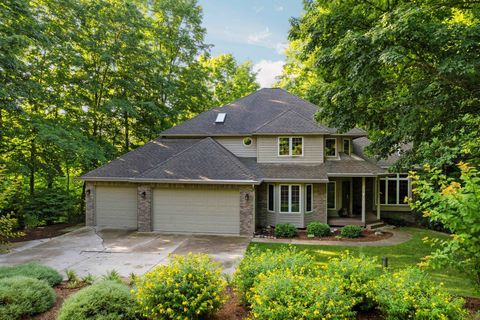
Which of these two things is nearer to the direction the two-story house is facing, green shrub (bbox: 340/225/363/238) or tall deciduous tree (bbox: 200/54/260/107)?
the green shrub

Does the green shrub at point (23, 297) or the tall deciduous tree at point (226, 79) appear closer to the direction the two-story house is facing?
the green shrub

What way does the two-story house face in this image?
toward the camera

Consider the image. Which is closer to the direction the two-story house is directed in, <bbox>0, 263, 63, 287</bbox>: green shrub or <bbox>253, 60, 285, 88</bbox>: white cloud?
the green shrub

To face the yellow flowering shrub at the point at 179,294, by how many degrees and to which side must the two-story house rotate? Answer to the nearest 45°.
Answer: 0° — it already faces it

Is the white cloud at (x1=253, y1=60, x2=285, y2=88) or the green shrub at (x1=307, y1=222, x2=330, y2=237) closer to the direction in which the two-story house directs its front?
the green shrub

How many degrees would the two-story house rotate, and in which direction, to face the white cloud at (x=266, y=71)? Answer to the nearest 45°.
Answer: approximately 180°

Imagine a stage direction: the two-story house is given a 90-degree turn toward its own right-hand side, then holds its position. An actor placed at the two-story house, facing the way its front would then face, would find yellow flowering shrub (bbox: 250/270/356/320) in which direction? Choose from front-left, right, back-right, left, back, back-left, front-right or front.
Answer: left

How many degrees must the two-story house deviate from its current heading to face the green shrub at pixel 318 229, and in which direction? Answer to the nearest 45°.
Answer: approximately 45° to its left

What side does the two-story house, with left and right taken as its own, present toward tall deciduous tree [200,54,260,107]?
back

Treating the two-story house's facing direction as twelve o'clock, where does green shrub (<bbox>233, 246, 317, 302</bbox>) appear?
The green shrub is roughly at 12 o'clock from the two-story house.

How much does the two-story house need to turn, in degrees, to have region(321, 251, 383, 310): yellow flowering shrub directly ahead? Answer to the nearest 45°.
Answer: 0° — it already faces it

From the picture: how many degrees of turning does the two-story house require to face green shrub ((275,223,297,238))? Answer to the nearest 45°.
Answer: approximately 45° to its left
